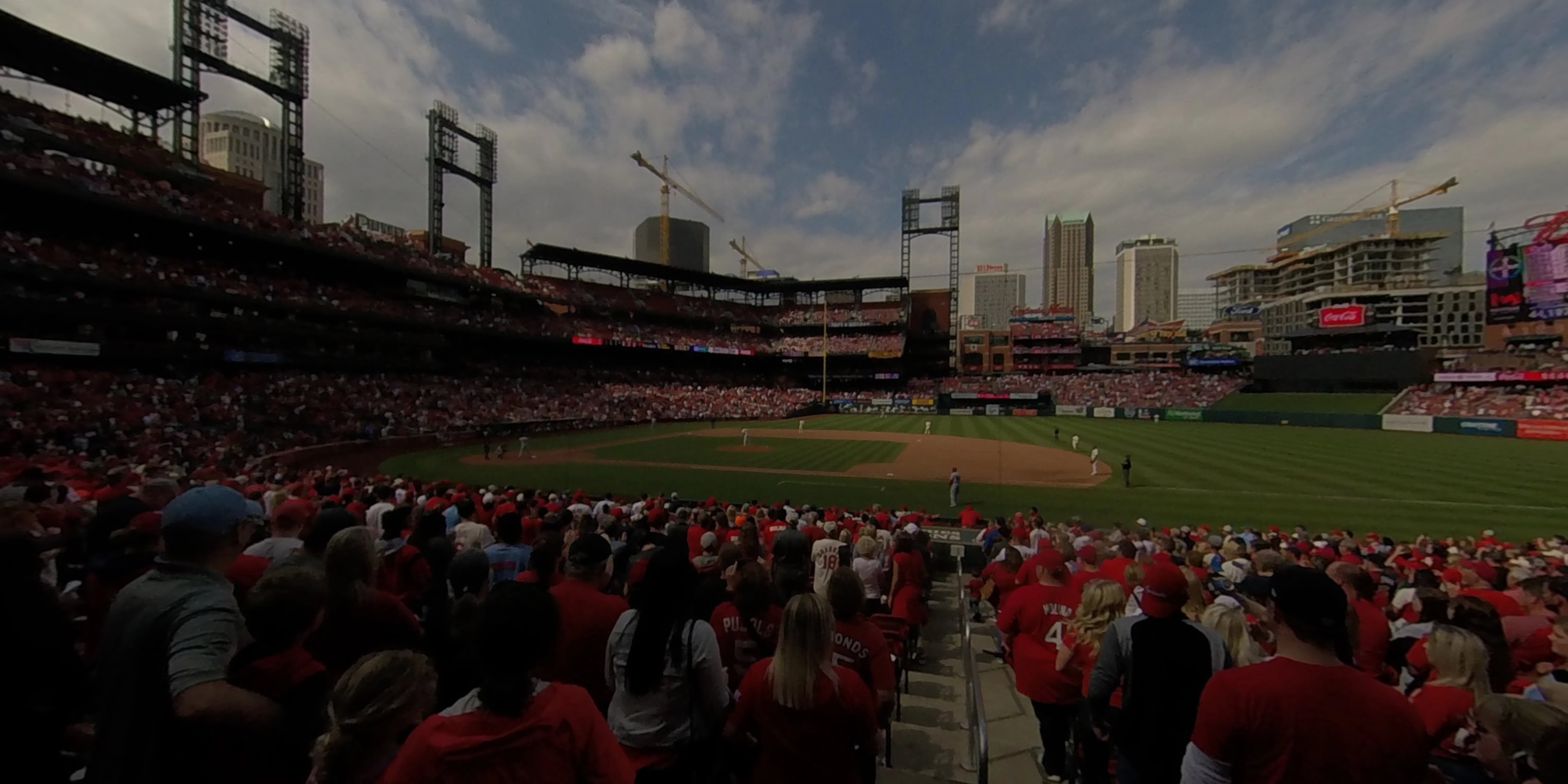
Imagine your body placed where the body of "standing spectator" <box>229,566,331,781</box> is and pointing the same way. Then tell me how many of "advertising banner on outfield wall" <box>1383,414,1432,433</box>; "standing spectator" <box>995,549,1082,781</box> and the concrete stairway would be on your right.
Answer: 3

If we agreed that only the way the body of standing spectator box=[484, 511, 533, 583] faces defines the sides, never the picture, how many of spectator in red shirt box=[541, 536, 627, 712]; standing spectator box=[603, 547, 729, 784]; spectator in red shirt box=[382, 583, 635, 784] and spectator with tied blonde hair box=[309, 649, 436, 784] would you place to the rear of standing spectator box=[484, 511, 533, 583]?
4

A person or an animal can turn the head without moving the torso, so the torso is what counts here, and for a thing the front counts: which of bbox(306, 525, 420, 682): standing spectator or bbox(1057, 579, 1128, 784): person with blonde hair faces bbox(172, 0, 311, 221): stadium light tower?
the standing spectator

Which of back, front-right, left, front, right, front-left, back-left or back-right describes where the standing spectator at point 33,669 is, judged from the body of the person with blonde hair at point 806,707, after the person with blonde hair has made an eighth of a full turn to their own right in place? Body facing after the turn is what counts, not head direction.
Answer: back-left

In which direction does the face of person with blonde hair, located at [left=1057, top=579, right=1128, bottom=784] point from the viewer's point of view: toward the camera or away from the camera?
away from the camera

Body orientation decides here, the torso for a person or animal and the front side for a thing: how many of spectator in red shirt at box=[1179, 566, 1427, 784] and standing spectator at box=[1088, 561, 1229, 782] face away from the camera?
2

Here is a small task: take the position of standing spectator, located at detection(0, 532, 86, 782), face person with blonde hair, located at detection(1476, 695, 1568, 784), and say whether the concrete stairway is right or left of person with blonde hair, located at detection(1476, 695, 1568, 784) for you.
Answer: left

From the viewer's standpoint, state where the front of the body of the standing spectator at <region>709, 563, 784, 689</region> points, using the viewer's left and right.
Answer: facing away from the viewer

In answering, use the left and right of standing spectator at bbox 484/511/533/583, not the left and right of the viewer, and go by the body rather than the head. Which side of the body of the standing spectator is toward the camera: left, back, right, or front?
back

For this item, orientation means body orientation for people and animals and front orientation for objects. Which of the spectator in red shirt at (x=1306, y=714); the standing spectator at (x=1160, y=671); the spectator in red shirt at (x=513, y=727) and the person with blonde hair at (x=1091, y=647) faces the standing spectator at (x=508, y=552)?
the spectator in red shirt at (x=513, y=727)

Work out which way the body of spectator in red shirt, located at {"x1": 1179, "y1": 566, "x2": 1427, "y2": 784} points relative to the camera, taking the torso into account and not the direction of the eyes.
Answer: away from the camera

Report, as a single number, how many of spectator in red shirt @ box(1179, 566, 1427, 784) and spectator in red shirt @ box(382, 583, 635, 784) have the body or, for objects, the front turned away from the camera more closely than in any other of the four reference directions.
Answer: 2

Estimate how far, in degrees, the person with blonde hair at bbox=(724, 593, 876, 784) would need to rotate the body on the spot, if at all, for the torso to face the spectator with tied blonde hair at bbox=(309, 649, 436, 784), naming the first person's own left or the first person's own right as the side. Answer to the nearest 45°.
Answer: approximately 135° to the first person's own left

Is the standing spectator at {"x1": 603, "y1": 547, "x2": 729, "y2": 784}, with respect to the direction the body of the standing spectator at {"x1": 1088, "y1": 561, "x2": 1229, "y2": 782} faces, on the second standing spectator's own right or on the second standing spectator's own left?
on the second standing spectator's own left

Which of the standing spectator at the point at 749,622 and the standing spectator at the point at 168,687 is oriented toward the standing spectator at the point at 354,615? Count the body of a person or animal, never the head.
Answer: the standing spectator at the point at 168,687

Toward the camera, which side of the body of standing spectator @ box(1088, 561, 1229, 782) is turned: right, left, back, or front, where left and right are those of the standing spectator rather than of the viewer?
back
